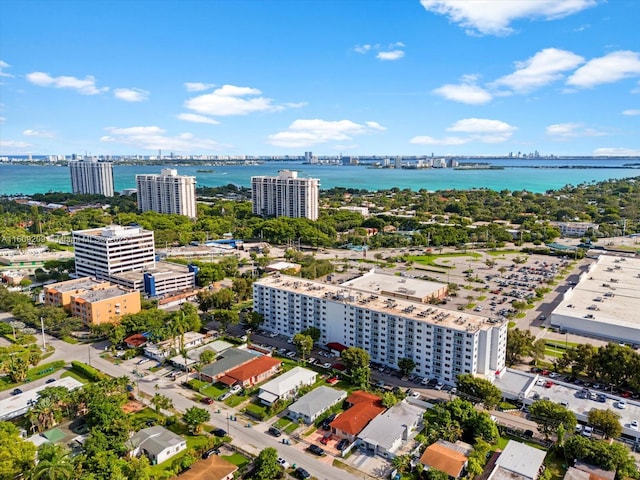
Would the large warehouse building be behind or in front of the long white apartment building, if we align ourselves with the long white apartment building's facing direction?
behind

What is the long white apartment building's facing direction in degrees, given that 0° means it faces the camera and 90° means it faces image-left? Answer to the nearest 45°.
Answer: approximately 45°

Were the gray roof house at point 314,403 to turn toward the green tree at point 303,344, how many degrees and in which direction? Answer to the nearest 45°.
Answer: approximately 135° to its right

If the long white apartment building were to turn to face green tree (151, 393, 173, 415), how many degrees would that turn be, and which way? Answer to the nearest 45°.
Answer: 0° — it already faces it

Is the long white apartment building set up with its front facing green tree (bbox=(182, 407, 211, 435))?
yes

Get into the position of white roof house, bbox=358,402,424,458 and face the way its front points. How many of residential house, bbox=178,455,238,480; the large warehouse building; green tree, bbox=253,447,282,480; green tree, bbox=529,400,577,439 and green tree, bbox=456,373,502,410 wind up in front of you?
2

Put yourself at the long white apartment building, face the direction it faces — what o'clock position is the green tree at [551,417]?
The green tree is roughly at 9 o'clock from the long white apartment building.

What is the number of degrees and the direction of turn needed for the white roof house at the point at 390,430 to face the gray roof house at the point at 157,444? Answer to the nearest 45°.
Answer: approximately 45° to its right

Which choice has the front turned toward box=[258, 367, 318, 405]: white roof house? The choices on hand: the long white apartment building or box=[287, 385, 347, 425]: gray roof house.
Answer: the long white apartment building

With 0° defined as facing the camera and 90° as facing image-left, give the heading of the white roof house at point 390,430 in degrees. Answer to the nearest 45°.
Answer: approximately 45°

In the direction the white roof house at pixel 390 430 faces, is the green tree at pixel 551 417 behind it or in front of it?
behind
